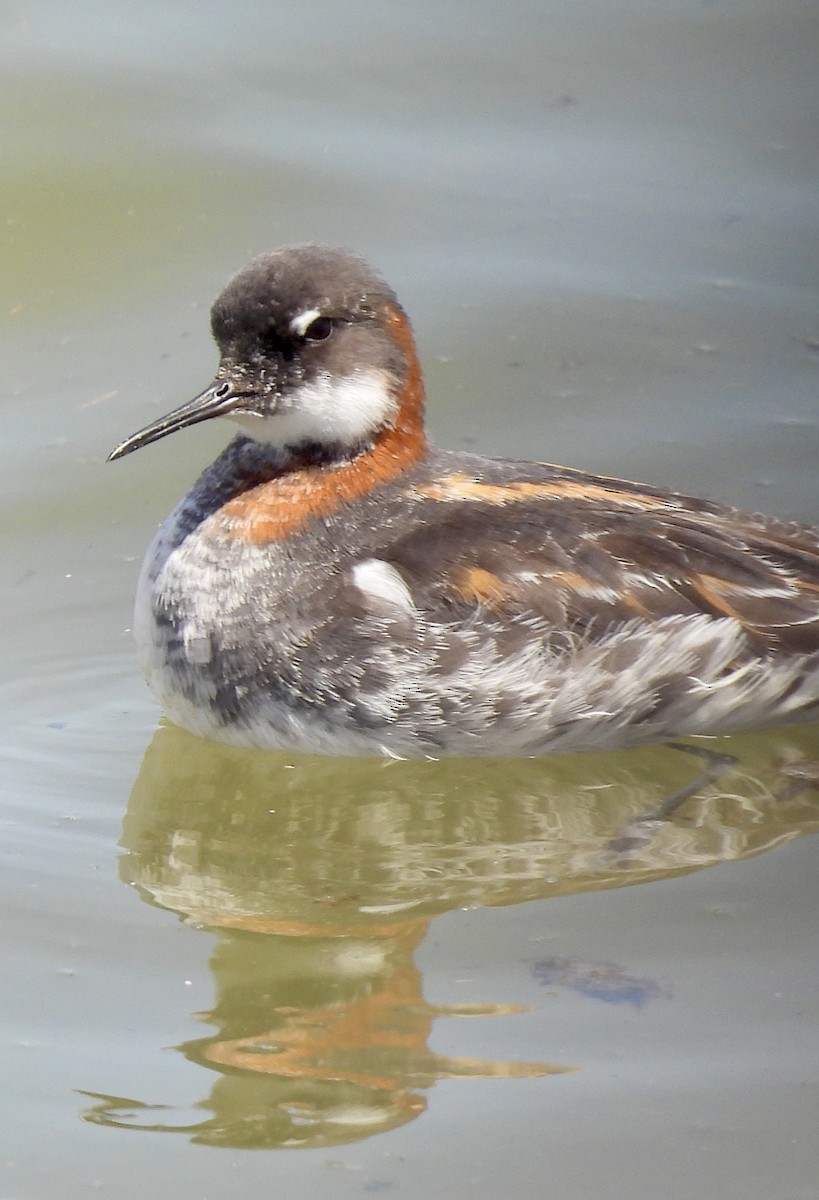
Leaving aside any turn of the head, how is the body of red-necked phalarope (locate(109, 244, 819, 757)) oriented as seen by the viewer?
to the viewer's left
